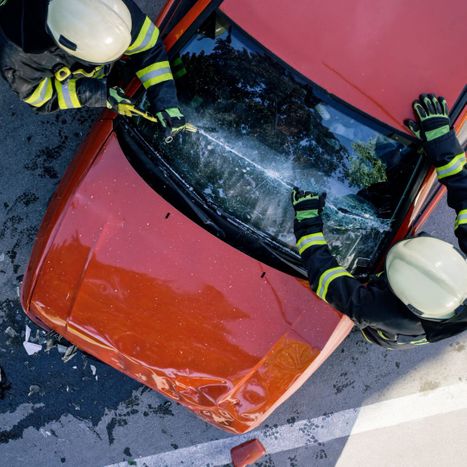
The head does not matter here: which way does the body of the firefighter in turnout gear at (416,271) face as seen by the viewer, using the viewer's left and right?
facing away from the viewer and to the left of the viewer

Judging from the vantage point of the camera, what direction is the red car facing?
facing the viewer and to the left of the viewer

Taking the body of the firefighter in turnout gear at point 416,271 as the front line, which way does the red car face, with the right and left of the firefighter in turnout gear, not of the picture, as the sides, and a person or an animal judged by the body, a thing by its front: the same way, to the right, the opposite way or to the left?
to the left

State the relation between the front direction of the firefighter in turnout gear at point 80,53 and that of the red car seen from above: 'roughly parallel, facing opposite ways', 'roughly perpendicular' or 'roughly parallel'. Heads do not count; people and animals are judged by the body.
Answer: roughly perpendicular

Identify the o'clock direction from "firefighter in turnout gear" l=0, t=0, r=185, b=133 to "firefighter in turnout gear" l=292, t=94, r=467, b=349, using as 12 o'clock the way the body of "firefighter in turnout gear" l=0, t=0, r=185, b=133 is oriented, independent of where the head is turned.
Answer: "firefighter in turnout gear" l=292, t=94, r=467, b=349 is roughly at 11 o'clock from "firefighter in turnout gear" l=0, t=0, r=185, b=133.

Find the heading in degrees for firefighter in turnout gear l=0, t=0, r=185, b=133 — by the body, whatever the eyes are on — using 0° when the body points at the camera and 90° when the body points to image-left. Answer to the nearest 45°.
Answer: approximately 315°
